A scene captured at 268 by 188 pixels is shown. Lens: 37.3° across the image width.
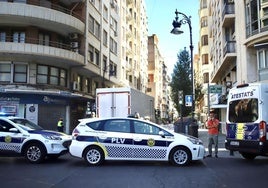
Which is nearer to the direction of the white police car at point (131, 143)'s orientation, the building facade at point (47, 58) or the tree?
the tree

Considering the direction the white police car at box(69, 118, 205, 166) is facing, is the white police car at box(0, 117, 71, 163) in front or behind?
behind

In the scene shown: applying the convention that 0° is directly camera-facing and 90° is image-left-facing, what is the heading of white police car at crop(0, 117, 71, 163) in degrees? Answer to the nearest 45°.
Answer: approximately 315°

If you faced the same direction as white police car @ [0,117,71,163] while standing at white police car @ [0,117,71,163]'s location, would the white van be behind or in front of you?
in front

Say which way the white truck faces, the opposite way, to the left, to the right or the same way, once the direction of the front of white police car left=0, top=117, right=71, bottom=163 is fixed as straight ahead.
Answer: to the left

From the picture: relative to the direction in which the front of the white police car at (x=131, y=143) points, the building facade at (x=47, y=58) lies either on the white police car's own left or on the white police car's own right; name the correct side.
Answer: on the white police car's own left

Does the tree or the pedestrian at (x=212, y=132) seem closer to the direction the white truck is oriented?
the tree

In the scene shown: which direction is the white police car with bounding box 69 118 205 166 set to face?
to the viewer's right

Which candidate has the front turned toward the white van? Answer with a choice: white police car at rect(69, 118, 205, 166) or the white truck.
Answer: the white police car

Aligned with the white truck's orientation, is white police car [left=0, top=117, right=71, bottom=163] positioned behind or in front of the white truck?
behind
